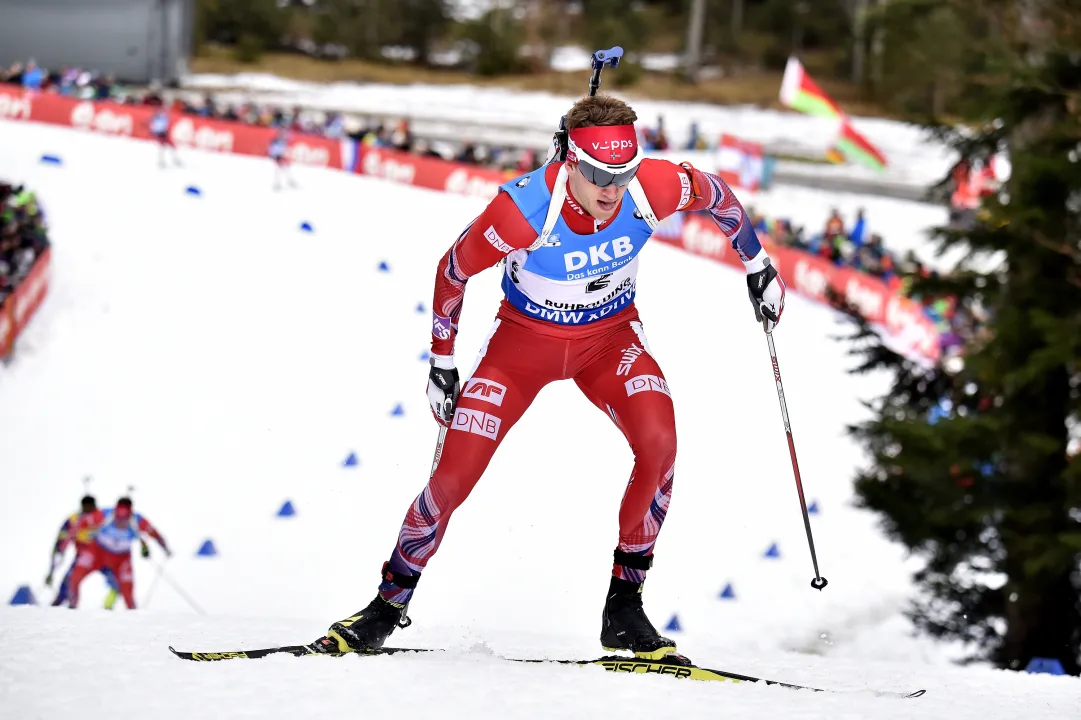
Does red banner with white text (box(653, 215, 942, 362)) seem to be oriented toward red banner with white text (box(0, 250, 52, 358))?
yes

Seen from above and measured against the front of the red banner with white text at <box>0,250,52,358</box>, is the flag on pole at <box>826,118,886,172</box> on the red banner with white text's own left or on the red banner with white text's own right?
on the red banner with white text's own left

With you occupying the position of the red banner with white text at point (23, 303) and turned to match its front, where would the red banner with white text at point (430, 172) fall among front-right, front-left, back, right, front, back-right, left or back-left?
left

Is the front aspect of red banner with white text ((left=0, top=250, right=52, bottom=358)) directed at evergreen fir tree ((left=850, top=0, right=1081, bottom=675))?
yes

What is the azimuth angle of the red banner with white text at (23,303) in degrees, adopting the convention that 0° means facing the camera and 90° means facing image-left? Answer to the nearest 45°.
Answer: approximately 315°

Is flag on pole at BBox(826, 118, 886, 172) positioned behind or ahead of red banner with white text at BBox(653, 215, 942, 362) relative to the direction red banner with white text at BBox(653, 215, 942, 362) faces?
behind

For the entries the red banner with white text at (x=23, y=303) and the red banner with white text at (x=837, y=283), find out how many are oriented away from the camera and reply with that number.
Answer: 0

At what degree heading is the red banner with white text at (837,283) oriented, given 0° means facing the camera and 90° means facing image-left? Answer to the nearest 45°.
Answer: approximately 45°

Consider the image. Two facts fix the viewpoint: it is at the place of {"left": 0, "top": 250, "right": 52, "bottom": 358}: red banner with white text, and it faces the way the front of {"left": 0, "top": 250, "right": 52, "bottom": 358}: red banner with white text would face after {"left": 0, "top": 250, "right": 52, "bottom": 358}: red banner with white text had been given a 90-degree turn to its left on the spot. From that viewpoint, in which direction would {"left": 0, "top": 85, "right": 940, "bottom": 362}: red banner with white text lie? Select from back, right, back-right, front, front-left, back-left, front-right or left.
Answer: front

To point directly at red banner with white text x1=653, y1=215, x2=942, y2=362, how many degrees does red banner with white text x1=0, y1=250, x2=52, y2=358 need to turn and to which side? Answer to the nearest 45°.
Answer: approximately 45° to its left

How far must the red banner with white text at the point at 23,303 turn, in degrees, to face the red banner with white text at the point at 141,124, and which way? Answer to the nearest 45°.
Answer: approximately 135° to its left

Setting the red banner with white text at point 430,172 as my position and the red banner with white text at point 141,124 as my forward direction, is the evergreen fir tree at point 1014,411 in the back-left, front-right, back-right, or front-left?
back-left
